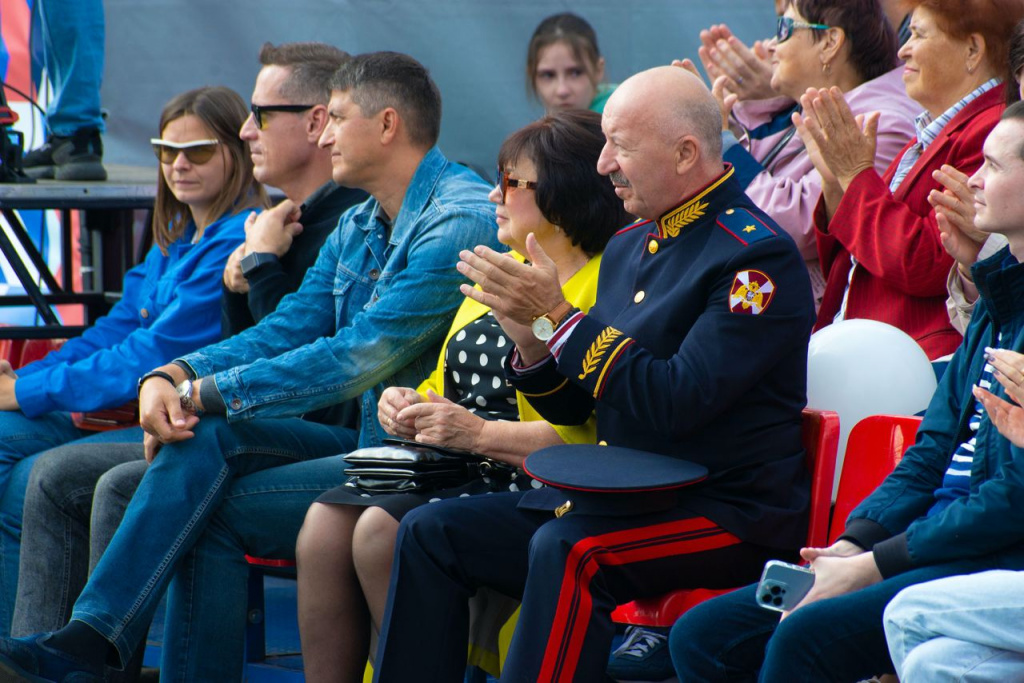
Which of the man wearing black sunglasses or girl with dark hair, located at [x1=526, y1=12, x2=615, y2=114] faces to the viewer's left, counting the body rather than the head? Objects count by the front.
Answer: the man wearing black sunglasses

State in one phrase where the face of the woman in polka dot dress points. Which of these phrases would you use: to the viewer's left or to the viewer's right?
to the viewer's left

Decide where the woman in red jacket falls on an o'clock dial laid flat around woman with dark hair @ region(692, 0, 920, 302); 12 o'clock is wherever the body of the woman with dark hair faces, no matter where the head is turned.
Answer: The woman in red jacket is roughly at 8 o'clock from the woman with dark hair.

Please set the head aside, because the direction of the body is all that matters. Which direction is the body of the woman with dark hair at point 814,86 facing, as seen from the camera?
to the viewer's left

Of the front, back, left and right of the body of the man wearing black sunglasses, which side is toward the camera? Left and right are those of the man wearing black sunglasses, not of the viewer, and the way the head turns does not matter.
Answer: left

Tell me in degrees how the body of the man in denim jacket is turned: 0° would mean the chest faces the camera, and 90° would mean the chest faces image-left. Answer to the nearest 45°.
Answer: approximately 90°

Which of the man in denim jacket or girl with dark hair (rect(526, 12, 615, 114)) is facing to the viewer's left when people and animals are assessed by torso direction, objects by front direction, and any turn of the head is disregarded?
the man in denim jacket

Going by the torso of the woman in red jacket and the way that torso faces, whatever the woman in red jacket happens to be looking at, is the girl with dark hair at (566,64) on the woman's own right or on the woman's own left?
on the woman's own right

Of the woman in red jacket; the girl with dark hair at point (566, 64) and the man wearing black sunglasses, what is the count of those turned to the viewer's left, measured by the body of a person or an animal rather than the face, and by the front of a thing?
2

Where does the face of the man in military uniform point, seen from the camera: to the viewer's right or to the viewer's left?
to the viewer's left
